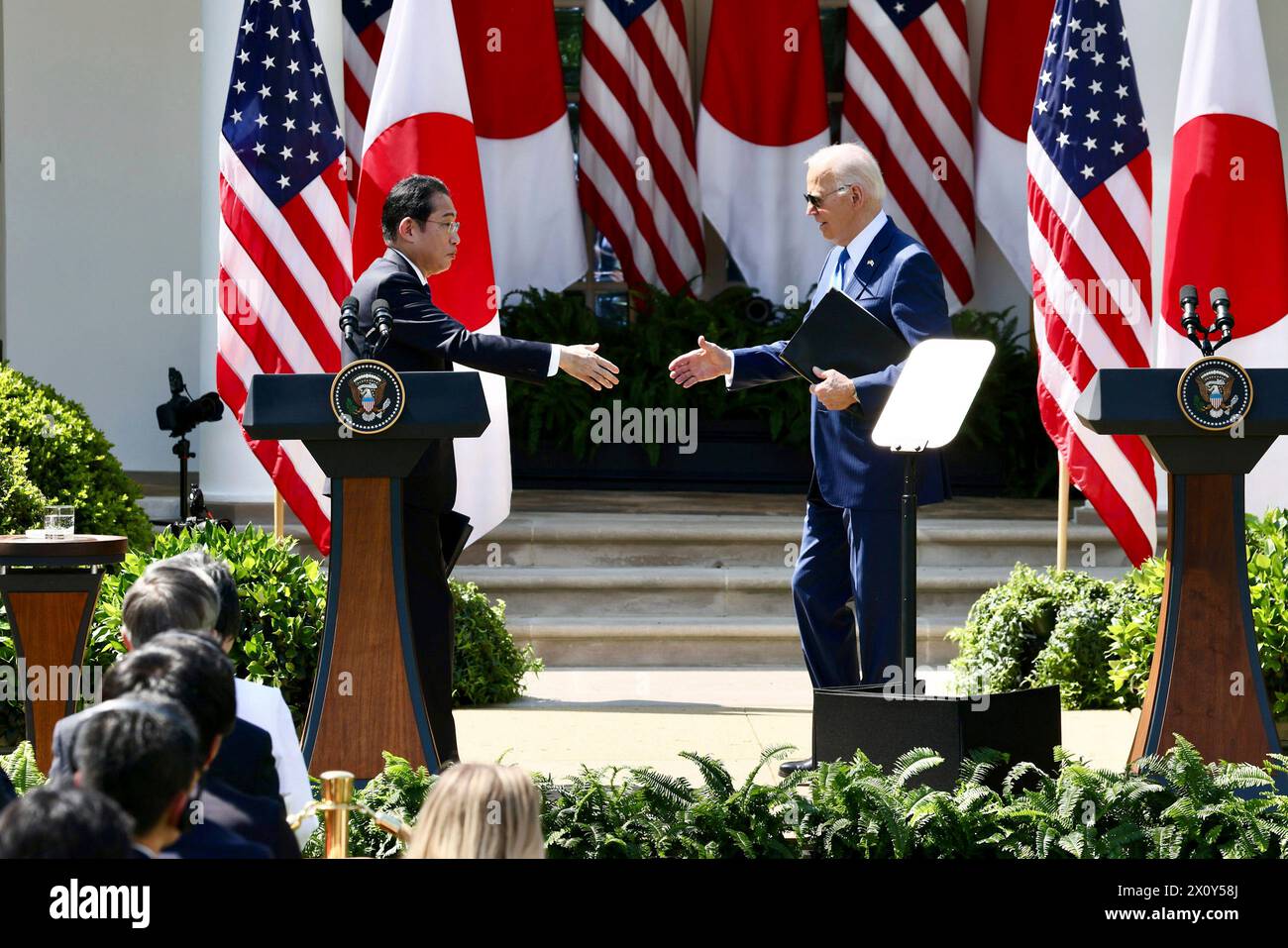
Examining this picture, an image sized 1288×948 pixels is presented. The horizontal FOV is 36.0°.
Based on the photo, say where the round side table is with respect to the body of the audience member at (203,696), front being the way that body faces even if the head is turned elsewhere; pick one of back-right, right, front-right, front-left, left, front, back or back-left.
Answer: front-left

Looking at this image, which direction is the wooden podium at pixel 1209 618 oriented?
toward the camera

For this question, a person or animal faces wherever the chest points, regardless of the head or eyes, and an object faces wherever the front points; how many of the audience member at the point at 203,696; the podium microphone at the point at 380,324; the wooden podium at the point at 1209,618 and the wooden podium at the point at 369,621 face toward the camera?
2

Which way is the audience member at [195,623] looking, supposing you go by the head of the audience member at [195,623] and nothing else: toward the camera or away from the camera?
away from the camera

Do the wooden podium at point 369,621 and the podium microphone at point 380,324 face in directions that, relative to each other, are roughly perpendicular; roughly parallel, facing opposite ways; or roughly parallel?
roughly parallel, facing opposite ways

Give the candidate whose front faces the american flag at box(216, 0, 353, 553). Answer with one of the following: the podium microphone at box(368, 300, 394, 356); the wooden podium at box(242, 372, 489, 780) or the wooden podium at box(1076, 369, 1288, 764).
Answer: the podium microphone

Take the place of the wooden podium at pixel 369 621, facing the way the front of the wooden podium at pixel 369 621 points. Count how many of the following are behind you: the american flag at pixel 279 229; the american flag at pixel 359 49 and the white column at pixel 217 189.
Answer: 3

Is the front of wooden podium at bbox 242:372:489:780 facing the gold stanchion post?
yes

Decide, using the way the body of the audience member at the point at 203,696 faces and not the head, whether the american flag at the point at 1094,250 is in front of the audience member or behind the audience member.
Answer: in front

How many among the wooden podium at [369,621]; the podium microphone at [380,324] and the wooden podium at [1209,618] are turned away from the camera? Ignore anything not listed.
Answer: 1

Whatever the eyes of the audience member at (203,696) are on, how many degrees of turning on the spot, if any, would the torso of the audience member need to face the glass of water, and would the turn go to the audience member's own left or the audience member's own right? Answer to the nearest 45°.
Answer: approximately 45° to the audience member's own left

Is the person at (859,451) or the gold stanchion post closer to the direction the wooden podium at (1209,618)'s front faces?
the gold stanchion post

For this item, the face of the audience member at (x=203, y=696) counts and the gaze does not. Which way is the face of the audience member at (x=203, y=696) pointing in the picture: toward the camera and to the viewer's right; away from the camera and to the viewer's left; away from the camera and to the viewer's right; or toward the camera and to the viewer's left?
away from the camera and to the viewer's right

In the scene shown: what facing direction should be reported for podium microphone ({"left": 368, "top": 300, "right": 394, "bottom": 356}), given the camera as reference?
facing away from the viewer

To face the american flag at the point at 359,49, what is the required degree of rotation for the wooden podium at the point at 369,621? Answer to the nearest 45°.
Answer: approximately 180°
